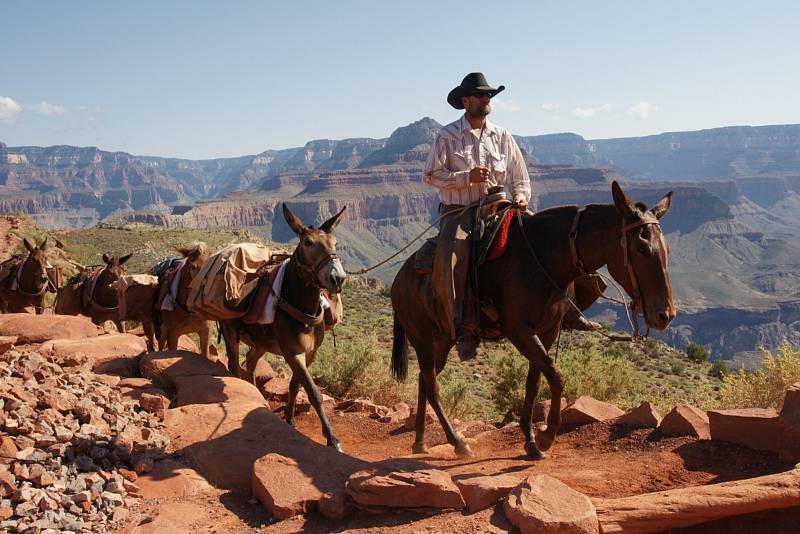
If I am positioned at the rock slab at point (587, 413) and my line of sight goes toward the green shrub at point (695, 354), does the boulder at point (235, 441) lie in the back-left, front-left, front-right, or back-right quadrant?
back-left

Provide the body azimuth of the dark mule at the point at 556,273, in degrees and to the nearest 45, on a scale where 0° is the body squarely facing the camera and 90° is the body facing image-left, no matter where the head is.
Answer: approximately 315°

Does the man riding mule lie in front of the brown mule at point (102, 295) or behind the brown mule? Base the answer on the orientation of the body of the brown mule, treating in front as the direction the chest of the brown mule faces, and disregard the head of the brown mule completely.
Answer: in front

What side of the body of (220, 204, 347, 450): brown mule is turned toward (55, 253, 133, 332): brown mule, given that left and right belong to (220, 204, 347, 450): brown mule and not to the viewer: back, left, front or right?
back

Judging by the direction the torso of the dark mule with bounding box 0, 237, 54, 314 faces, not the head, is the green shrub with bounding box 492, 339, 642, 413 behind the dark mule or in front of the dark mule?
in front

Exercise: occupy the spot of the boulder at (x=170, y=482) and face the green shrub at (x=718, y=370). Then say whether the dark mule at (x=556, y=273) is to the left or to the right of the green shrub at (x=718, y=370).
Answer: right

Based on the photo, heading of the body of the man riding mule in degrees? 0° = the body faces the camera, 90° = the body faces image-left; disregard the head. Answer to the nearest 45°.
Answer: approximately 315°
